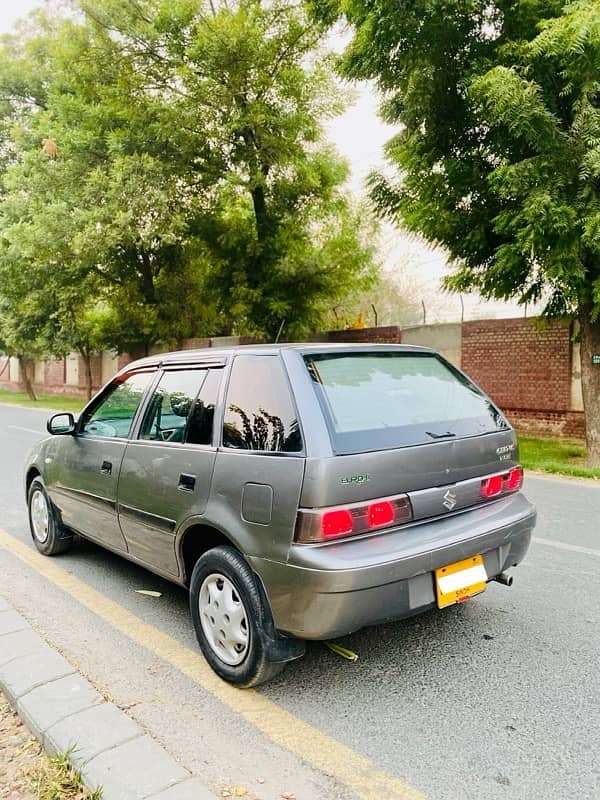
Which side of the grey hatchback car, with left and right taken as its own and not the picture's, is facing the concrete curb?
left

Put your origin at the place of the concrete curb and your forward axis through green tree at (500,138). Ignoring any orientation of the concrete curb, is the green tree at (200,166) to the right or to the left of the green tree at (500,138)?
left

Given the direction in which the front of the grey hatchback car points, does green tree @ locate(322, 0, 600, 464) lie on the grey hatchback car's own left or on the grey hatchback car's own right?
on the grey hatchback car's own right

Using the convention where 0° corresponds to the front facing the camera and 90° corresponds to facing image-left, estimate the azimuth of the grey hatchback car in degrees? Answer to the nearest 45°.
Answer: approximately 135°

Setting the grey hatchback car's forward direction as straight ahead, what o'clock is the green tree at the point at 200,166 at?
The green tree is roughly at 1 o'clock from the grey hatchback car.
